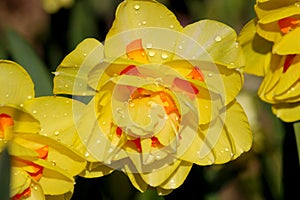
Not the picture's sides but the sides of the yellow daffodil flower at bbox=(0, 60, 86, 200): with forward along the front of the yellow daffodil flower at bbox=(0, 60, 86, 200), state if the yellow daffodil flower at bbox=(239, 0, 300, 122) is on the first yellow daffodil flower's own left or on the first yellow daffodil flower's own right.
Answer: on the first yellow daffodil flower's own left

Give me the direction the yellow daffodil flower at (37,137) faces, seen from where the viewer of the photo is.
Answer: facing the viewer

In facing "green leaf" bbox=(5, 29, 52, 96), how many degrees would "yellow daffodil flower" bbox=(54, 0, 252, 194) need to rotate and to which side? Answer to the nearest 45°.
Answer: approximately 135° to its right
